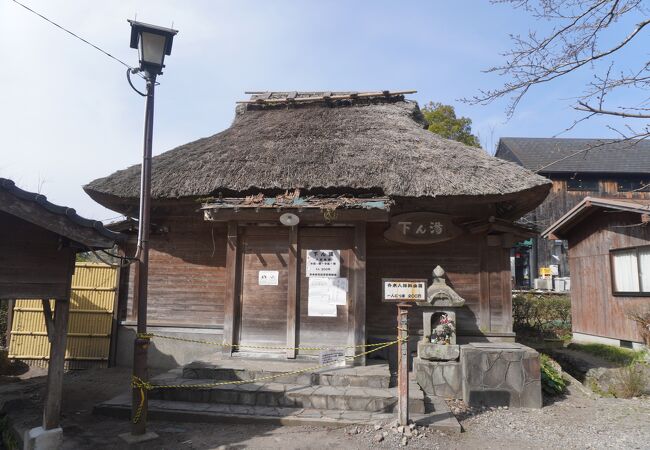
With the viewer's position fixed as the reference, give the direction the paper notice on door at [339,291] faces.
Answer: facing the viewer

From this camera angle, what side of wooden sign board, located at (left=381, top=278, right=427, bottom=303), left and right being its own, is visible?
front

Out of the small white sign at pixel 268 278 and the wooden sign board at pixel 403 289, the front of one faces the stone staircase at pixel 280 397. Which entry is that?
the small white sign

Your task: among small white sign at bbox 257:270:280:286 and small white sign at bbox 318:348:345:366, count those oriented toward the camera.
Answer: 2

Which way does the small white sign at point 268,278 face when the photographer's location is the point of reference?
facing the viewer

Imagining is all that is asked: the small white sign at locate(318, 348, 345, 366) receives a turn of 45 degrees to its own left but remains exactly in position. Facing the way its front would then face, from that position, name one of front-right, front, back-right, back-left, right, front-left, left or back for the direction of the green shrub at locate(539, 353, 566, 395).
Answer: front-left

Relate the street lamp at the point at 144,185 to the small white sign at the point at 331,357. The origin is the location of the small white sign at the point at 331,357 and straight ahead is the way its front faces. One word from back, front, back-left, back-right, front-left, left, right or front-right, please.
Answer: front-right

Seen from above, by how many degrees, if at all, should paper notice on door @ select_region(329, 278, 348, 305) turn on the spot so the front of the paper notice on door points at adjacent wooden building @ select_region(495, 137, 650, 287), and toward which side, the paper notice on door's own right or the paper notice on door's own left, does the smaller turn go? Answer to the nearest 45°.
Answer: approximately 135° to the paper notice on door's own left

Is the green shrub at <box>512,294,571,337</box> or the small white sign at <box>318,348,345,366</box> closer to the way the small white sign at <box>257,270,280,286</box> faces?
the small white sign

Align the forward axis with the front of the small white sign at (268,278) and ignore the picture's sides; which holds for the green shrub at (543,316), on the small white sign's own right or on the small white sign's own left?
on the small white sign's own left

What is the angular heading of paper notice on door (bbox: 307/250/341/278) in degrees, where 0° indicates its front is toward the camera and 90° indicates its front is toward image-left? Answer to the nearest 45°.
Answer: approximately 0°
